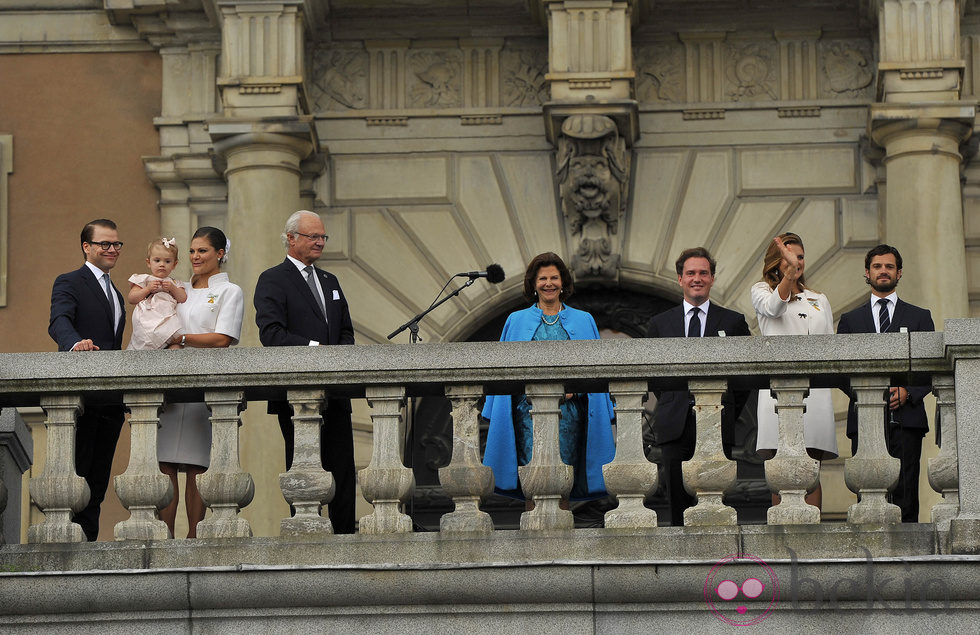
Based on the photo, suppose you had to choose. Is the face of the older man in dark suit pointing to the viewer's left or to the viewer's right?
to the viewer's right

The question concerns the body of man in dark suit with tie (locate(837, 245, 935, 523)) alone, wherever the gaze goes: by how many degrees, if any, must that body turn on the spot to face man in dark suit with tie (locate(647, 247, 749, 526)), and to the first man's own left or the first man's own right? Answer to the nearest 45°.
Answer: approximately 90° to the first man's own right

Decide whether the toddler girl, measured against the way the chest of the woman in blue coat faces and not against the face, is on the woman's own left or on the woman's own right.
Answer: on the woman's own right

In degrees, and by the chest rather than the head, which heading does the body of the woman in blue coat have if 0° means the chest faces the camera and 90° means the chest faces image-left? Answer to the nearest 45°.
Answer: approximately 0°
